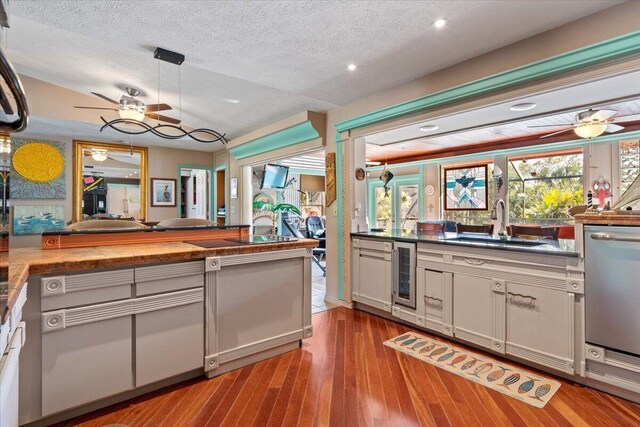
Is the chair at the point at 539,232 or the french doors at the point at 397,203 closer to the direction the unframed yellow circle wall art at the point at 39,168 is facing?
the chair

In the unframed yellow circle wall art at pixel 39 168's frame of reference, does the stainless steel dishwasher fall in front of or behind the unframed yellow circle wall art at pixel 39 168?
in front

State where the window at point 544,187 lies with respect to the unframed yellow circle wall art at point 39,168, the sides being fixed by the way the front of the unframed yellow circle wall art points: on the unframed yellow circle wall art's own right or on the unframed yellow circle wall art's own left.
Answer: on the unframed yellow circle wall art's own left

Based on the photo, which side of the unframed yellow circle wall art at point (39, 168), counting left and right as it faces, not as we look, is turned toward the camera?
front

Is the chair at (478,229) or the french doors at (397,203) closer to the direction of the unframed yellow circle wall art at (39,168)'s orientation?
the chair

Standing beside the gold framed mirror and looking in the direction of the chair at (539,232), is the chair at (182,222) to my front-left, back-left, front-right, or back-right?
front-right

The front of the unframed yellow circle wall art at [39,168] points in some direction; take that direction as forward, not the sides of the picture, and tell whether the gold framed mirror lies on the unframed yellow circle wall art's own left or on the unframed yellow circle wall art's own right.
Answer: on the unframed yellow circle wall art's own left

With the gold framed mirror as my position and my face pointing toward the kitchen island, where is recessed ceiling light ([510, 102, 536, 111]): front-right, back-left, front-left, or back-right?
front-left

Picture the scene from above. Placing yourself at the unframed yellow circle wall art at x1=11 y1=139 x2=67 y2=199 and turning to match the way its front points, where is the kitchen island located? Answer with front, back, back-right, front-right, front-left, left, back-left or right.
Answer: front

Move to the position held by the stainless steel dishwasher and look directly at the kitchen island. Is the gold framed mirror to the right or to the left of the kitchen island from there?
right

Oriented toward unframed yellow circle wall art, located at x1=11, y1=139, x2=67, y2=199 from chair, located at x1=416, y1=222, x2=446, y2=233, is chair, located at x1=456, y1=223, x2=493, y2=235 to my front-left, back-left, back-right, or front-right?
back-left

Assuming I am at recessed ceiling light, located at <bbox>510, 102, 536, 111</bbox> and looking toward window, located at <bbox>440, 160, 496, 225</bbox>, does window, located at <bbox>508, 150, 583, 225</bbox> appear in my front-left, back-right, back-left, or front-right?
front-right

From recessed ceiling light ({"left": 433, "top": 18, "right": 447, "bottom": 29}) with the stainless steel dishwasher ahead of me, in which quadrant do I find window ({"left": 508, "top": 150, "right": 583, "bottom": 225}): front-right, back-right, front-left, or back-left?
front-left

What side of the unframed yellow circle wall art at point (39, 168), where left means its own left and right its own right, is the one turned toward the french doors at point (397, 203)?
left
